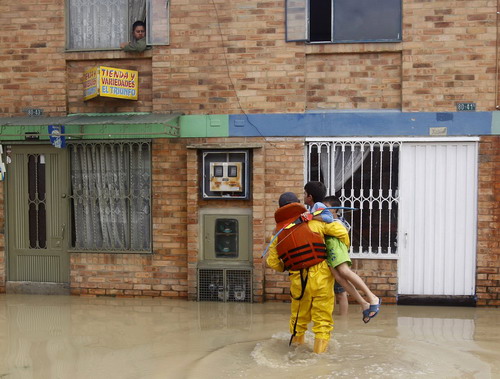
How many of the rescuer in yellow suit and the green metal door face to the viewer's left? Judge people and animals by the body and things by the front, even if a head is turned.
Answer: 0

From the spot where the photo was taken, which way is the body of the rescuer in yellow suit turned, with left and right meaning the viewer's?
facing away from the viewer

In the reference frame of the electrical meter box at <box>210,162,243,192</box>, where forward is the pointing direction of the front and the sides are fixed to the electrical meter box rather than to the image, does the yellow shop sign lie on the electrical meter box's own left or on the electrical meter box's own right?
on the electrical meter box's own right

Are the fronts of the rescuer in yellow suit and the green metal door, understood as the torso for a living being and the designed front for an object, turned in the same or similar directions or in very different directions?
very different directions

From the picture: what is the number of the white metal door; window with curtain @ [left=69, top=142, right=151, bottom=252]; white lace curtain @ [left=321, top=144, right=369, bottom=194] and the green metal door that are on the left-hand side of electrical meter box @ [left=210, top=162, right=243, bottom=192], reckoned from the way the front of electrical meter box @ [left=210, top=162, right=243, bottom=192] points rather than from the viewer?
2

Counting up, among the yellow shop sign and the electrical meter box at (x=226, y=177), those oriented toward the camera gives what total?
2
